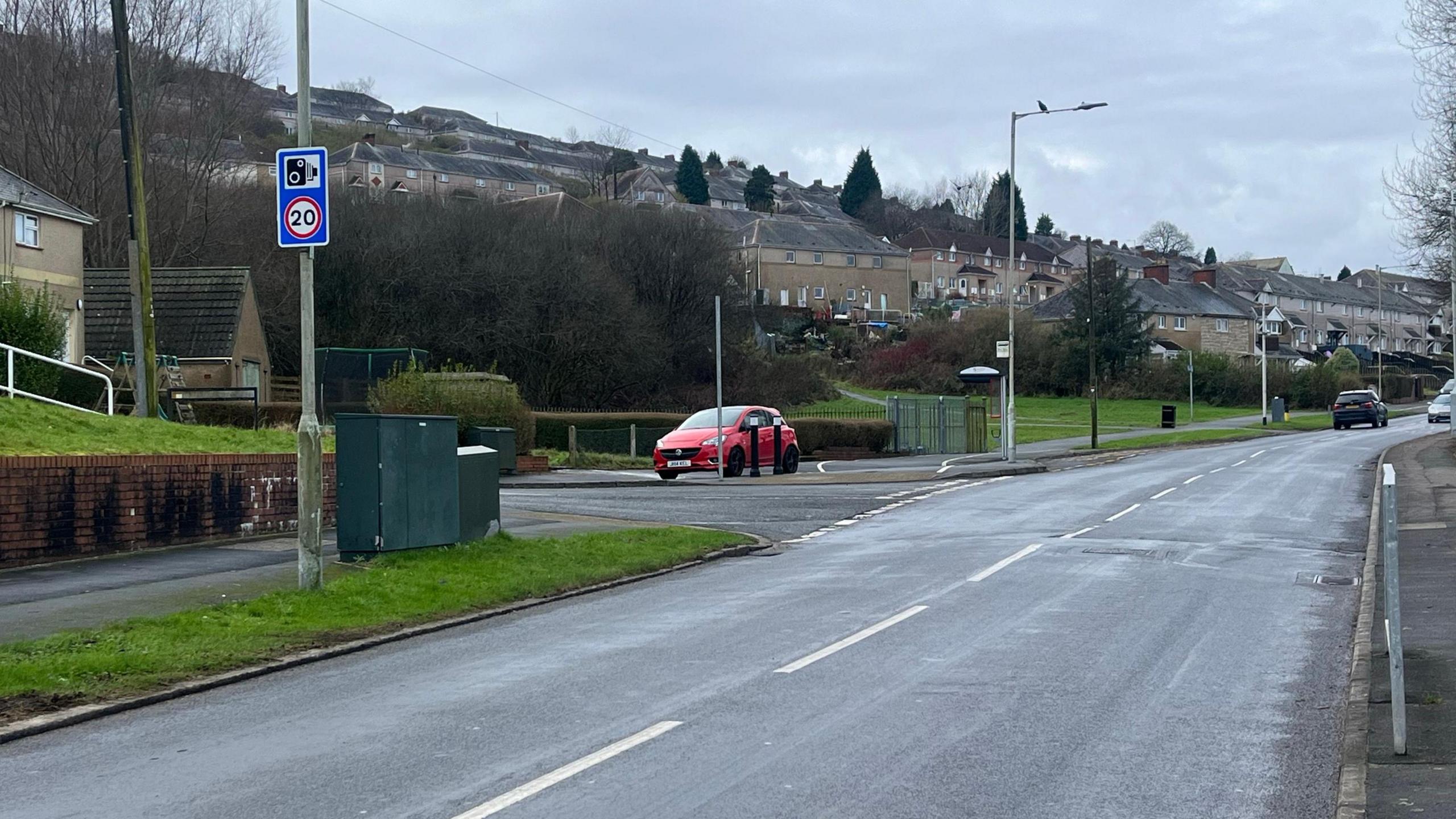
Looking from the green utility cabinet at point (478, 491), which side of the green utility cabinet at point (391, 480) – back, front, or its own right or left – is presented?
left

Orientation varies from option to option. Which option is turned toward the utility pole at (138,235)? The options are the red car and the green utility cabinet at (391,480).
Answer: the red car

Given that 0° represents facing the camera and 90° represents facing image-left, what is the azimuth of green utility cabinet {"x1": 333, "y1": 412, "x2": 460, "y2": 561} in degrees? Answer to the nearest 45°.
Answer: approximately 315°

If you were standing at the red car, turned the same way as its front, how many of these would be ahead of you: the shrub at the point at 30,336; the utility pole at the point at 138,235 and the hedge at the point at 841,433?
2

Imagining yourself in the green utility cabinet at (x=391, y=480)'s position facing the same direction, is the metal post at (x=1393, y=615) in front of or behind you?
in front

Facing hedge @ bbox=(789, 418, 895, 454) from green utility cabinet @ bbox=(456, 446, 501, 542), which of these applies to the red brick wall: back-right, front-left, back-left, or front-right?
back-left

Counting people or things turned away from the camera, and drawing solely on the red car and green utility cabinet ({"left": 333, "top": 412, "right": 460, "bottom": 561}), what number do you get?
0

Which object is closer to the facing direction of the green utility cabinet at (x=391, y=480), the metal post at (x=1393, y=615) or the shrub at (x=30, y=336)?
the metal post

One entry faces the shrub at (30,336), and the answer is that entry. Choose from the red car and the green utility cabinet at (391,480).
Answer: the red car

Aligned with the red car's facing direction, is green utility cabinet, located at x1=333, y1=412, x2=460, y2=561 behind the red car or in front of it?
in front
